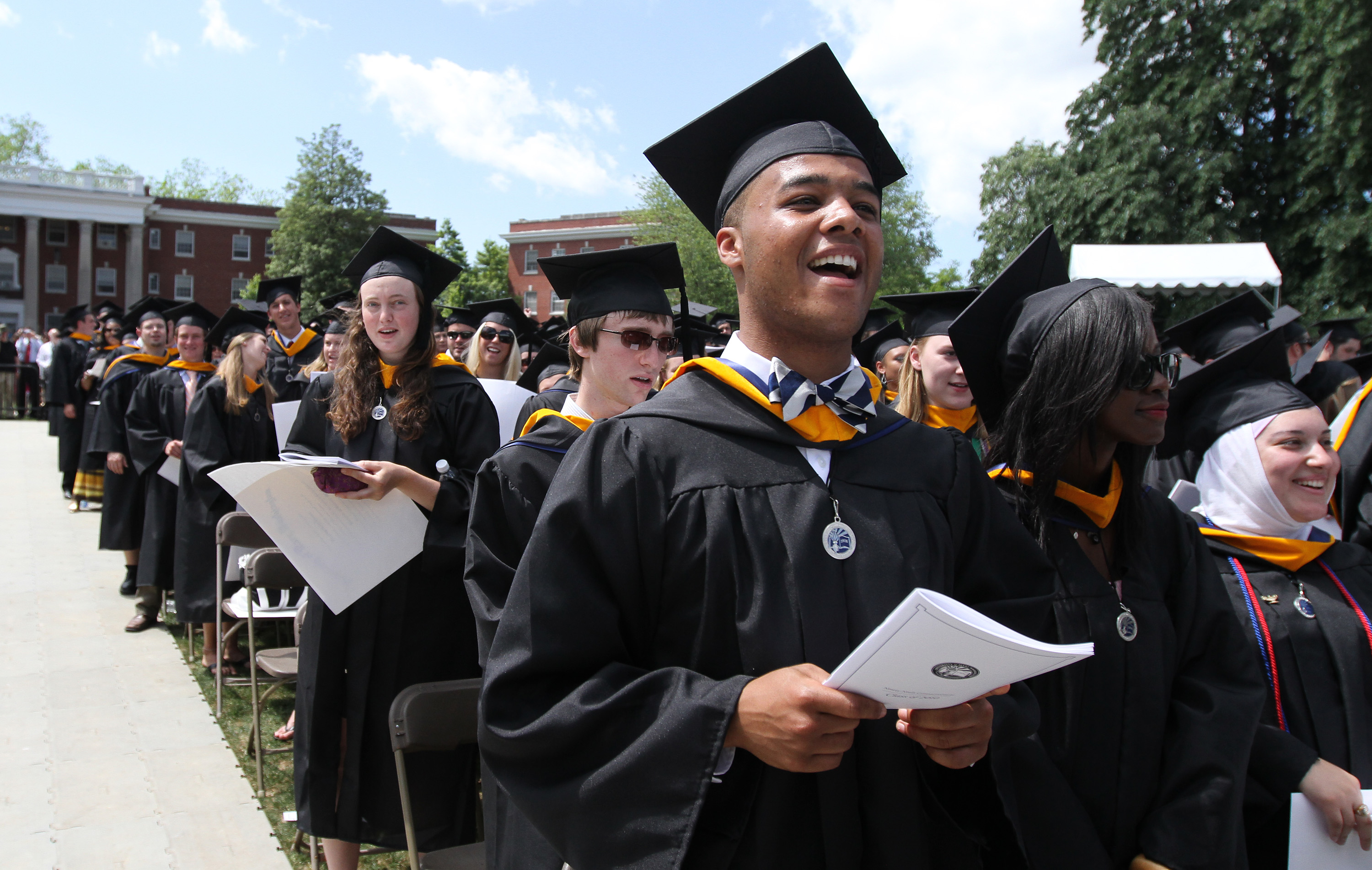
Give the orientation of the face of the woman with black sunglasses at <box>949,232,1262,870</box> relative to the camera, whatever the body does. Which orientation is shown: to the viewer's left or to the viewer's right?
to the viewer's right

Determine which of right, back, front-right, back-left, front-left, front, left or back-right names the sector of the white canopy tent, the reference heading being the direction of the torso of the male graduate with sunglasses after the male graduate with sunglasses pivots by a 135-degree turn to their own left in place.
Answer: front-right

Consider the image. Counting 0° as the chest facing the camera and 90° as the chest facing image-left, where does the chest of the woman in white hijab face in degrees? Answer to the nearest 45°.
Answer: approximately 315°

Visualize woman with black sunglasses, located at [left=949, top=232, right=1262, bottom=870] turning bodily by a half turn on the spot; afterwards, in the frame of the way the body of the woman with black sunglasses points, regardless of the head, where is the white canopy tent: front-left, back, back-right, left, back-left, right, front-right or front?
front-right

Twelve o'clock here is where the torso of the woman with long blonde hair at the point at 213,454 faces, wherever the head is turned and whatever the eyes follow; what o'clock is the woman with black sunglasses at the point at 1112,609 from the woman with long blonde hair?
The woman with black sunglasses is roughly at 1 o'clock from the woman with long blonde hair.

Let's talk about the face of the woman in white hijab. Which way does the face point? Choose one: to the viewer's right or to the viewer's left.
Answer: to the viewer's right

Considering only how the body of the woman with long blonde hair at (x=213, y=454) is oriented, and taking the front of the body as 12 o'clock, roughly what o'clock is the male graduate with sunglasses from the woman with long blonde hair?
The male graduate with sunglasses is roughly at 1 o'clock from the woman with long blonde hair.

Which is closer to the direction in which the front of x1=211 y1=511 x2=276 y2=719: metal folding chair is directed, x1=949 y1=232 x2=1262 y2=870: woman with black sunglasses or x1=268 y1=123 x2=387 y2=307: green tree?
the woman with black sunglasses
